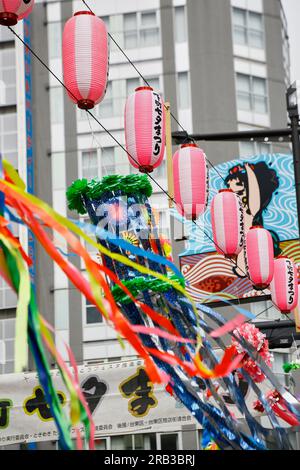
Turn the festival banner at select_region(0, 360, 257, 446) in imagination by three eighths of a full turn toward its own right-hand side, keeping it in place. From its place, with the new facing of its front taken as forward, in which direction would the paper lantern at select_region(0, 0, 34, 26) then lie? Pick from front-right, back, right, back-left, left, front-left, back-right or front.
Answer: back-left

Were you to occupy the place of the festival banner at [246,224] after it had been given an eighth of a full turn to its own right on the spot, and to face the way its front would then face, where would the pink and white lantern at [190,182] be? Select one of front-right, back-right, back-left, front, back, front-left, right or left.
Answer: front-left

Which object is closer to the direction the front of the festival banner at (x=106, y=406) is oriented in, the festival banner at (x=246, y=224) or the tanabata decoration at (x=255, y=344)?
the tanabata decoration

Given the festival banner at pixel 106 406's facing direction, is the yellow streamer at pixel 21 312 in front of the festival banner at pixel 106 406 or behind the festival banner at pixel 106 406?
in front

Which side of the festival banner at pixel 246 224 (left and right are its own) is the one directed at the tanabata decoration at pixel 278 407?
front

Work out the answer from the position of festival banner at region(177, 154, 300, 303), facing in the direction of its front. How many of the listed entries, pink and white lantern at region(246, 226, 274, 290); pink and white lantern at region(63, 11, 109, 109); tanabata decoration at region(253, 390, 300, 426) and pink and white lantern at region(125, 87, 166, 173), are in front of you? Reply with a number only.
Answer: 4

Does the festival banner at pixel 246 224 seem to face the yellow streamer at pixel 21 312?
yes

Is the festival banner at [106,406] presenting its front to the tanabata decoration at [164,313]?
yes

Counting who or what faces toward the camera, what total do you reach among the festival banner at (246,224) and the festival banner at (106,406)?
2

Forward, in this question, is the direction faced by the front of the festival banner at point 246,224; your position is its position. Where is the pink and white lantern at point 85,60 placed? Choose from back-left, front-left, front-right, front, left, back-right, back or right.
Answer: front

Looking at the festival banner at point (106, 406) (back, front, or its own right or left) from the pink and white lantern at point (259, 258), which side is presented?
left

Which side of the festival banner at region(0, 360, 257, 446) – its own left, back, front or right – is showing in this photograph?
front

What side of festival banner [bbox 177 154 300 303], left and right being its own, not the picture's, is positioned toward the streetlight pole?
left

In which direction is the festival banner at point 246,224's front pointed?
toward the camera
